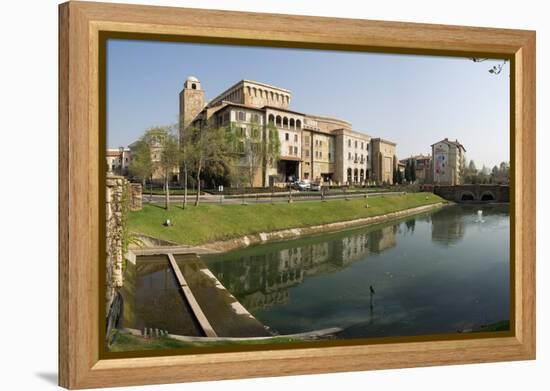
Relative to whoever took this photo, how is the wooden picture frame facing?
facing the viewer and to the right of the viewer
